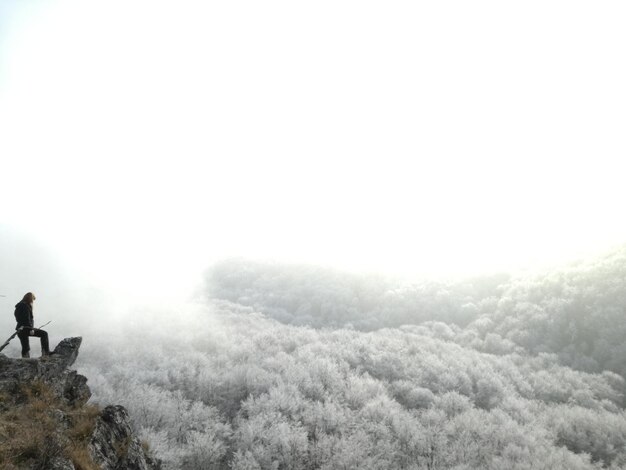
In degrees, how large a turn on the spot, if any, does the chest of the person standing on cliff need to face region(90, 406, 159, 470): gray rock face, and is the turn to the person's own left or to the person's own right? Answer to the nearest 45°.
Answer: approximately 90° to the person's own right

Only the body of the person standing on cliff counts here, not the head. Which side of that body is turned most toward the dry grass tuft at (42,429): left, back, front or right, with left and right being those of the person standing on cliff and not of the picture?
right

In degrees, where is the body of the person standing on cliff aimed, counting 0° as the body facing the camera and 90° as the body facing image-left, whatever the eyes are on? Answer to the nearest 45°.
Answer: approximately 270°
